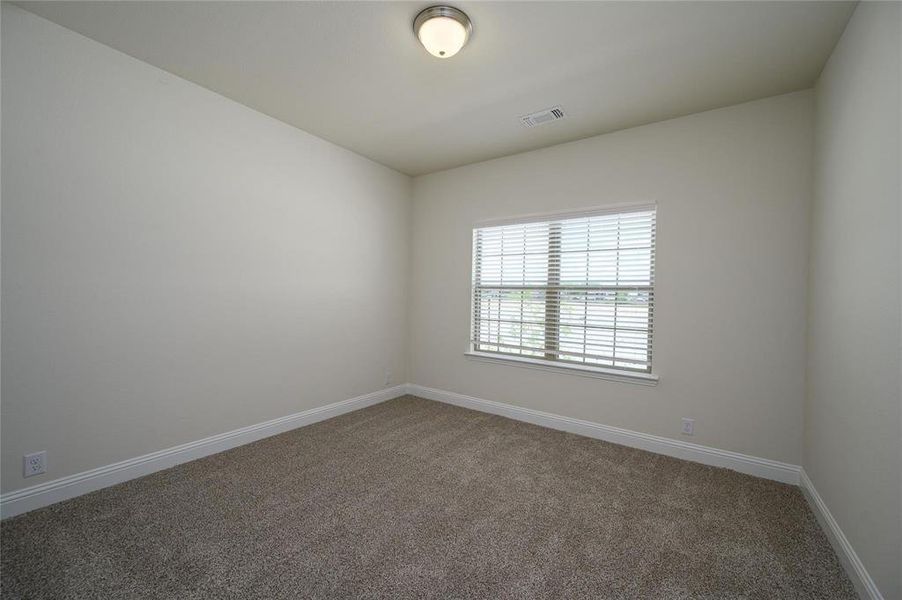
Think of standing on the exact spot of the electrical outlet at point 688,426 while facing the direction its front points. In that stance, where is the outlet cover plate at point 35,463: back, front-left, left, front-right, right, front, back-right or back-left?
front-right

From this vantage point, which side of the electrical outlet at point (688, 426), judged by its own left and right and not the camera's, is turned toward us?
front
